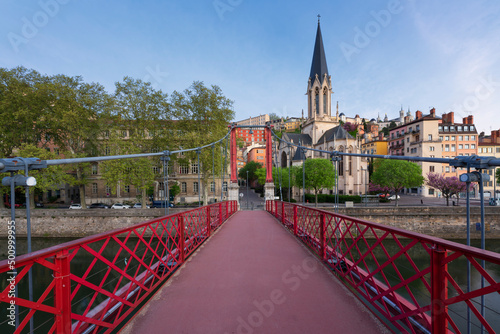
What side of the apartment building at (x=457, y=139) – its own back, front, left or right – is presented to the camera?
front

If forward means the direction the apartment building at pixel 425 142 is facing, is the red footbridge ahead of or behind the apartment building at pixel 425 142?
ahead

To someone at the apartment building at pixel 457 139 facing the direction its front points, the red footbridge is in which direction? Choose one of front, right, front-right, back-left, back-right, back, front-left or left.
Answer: front

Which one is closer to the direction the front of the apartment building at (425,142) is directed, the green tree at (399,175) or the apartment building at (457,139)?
the green tree

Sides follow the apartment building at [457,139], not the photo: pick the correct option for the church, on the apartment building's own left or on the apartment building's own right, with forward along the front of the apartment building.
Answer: on the apartment building's own right

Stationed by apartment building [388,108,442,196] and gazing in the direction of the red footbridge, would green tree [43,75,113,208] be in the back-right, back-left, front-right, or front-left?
front-right

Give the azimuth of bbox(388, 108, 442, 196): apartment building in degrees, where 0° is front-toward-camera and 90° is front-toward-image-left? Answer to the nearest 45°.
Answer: approximately 45°

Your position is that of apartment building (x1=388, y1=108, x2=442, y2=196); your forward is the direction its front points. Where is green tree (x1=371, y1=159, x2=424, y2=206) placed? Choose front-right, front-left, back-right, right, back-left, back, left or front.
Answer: front-left
